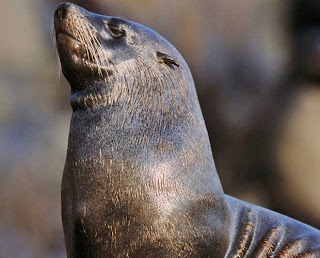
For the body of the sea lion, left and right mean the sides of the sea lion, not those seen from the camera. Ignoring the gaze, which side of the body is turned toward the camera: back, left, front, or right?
left
